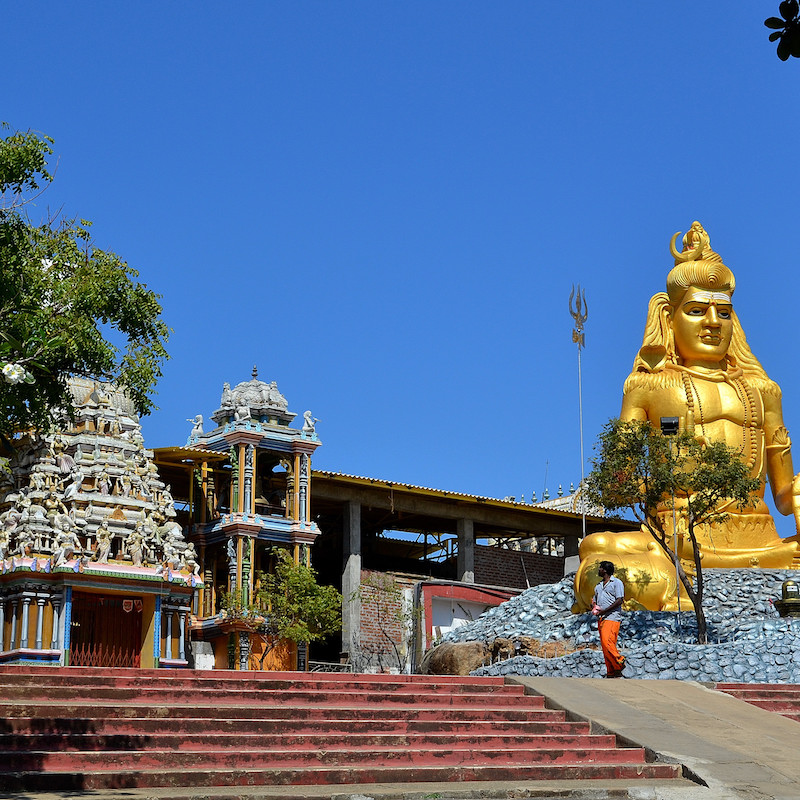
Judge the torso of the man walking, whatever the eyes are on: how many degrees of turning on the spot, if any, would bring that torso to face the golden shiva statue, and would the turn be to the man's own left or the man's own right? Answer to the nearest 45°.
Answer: approximately 135° to the man's own right

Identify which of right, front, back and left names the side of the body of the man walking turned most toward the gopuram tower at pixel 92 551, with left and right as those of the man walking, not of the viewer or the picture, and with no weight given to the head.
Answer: right

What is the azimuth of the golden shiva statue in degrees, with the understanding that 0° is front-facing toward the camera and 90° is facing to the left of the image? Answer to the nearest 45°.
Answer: approximately 315°

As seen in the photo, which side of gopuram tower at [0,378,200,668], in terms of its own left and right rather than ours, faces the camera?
front

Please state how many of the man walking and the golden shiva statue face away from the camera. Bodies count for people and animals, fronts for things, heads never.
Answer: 0

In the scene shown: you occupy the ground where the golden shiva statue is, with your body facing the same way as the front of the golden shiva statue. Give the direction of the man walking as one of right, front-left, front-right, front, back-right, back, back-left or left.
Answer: front-right

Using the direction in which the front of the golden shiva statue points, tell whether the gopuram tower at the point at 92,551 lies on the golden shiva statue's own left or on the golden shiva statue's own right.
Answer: on the golden shiva statue's own right

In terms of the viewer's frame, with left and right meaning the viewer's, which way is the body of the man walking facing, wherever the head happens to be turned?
facing the viewer and to the left of the viewer
